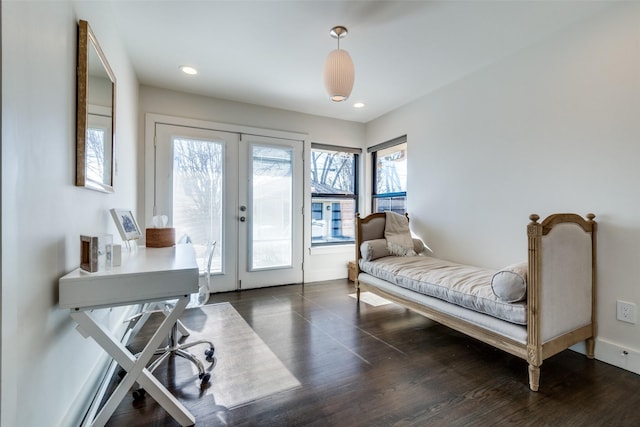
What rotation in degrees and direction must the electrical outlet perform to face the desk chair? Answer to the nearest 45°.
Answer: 0° — it already faces it

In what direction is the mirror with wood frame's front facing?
to the viewer's right

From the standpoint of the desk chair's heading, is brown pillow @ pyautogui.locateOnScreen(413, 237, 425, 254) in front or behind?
behind

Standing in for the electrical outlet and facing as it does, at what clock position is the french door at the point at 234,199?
The french door is roughly at 1 o'clock from the electrical outlet.

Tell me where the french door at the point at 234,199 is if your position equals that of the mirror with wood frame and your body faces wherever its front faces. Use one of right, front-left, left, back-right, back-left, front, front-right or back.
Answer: front-left

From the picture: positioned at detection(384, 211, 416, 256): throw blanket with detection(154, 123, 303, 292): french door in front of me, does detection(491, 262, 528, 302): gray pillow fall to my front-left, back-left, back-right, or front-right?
back-left

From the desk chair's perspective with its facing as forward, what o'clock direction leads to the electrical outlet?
The electrical outlet is roughly at 7 o'clock from the desk chair.

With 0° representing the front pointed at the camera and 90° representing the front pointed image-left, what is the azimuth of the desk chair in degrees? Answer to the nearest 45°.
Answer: approximately 90°

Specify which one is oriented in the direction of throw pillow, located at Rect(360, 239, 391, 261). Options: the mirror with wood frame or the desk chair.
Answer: the mirror with wood frame

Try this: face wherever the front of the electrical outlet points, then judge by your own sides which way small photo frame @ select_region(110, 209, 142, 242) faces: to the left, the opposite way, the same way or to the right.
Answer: the opposite way

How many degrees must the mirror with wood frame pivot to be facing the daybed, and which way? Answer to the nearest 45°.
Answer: approximately 45° to its right
